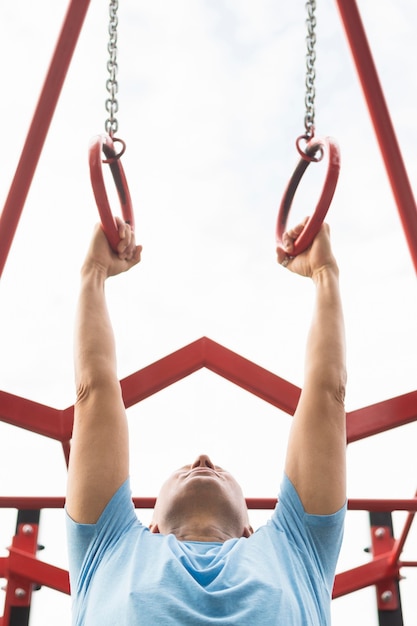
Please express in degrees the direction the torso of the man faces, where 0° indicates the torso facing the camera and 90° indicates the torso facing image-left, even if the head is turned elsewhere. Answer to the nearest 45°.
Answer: approximately 0°
